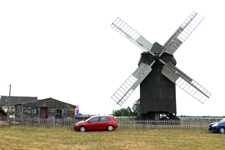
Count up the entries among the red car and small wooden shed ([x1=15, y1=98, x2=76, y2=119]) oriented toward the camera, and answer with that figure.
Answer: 1

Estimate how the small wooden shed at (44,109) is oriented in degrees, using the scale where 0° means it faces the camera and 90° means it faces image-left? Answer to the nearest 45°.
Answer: approximately 0°

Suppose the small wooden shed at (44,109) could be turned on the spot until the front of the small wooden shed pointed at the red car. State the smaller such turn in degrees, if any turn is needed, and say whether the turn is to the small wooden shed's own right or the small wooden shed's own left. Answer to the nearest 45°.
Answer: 0° — it already faces it

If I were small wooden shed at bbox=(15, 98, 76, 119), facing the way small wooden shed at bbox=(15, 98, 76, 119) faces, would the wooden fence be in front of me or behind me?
in front

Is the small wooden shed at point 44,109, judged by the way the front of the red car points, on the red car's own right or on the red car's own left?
on the red car's own right

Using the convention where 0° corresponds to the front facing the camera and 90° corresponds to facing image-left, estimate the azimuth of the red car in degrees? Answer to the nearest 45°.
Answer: approximately 90°

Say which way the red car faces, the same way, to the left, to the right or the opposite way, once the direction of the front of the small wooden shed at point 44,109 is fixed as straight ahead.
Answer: to the right
